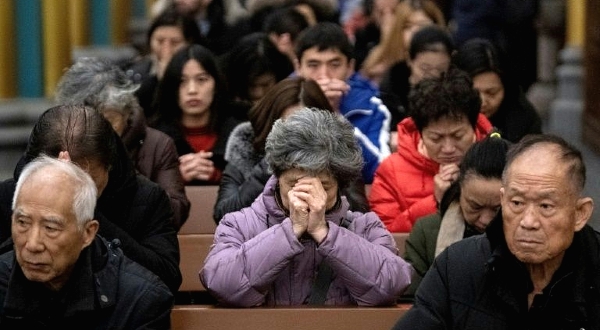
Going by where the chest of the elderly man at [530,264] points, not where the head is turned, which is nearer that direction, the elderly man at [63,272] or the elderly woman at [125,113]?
the elderly man

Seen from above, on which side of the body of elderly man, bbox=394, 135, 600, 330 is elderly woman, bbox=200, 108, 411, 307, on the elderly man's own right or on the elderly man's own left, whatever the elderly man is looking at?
on the elderly man's own right

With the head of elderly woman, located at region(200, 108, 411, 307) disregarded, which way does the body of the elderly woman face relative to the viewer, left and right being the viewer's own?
facing the viewer

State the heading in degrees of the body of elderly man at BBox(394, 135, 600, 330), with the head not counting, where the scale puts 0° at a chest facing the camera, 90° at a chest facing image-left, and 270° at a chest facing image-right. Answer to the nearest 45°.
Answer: approximately 45°

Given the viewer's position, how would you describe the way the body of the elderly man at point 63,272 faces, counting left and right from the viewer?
facing the viewer and to the left of the viewer

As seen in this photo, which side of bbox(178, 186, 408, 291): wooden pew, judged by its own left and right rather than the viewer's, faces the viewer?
front

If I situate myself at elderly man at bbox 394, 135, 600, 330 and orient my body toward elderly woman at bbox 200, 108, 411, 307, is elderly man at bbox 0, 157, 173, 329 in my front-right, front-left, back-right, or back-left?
front-left

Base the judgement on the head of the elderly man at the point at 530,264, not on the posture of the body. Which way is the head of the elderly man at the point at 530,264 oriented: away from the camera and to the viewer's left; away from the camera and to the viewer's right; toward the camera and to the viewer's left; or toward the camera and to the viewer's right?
toward the camera and to the viewer's left

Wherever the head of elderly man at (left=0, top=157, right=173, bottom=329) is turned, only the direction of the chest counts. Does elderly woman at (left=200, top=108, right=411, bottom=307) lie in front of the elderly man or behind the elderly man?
behind
